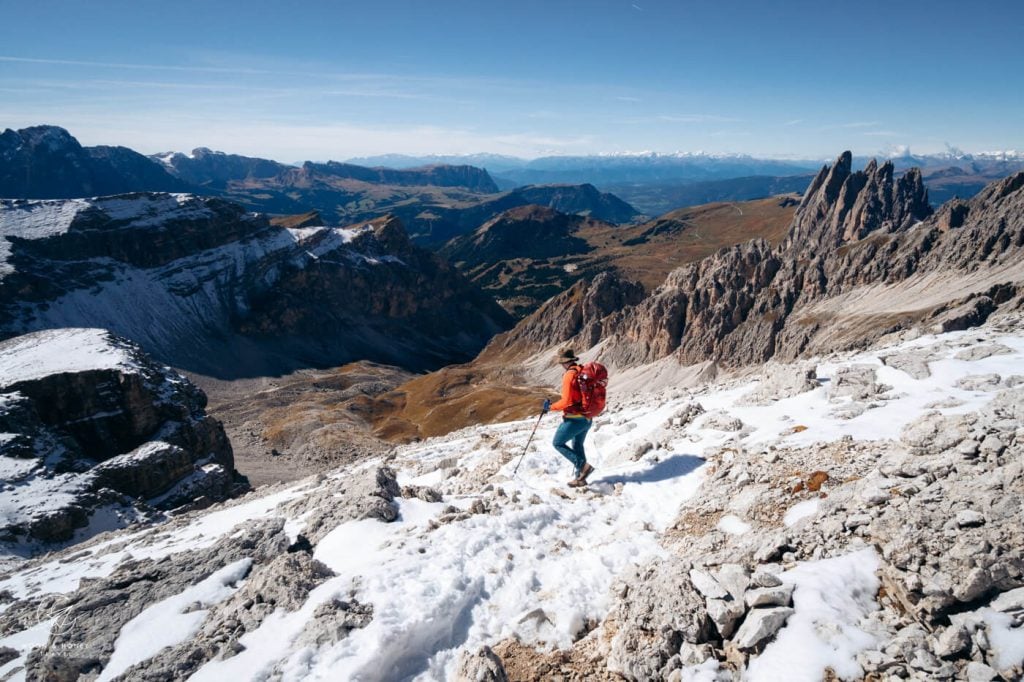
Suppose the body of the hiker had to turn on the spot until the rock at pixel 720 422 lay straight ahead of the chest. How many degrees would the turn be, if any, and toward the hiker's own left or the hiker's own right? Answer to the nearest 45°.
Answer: approximately 135° to the hiker's own right

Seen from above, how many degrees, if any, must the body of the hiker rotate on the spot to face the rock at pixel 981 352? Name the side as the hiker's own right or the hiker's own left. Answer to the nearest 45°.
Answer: approximately 180°

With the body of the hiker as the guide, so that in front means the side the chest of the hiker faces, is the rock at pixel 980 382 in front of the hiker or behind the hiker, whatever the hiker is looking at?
behind

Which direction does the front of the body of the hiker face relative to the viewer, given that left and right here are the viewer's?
facing to the left of the viewer

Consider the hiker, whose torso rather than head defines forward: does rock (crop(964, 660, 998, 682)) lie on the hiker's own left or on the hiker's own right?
on the hiker's own left

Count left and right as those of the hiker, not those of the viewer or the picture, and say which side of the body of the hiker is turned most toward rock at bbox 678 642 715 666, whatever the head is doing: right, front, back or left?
left

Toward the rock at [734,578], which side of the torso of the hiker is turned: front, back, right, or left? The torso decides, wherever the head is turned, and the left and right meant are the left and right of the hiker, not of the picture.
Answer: left

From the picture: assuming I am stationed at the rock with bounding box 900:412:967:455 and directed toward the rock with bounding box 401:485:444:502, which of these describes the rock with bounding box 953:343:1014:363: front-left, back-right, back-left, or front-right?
back-right

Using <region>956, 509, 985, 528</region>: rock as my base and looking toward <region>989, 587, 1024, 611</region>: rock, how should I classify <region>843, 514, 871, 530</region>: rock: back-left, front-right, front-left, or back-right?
back-right

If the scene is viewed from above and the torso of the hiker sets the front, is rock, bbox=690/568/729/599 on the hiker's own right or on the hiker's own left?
on the hiker's own left

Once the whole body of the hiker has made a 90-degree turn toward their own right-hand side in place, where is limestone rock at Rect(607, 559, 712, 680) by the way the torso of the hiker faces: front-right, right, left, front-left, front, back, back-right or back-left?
back

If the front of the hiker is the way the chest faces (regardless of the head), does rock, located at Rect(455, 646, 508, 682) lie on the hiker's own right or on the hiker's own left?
on the hiker's own left
